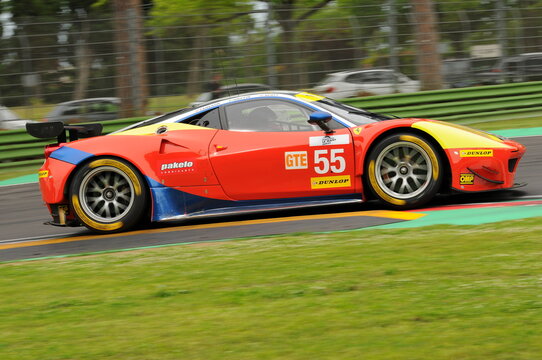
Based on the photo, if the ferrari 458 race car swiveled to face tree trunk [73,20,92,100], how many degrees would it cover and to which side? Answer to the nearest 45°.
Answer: approximately 135° to its left

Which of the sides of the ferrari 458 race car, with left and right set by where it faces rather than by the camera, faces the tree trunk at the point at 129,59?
left

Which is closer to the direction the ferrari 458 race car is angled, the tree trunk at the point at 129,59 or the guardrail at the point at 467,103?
the guardrail

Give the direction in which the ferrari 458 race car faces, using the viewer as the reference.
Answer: facing to the right of the viewer

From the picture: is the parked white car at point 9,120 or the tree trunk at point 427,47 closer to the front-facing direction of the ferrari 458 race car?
the tree trunk

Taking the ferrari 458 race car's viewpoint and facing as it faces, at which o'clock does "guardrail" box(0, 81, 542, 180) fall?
The guardrail is roughly at 10 o'clock from the ferrari 458 race car.

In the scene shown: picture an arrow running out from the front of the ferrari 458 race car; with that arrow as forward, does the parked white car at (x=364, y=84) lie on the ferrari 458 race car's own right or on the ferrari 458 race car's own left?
on the ferrari 458 race car's own left
